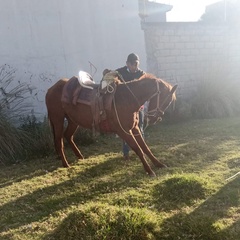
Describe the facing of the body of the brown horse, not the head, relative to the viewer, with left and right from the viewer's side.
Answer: facing to the right of the viewer

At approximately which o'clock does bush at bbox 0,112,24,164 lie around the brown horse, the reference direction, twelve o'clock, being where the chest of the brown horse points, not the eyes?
The bush is roughly at 7 o'clock from the brown horse.

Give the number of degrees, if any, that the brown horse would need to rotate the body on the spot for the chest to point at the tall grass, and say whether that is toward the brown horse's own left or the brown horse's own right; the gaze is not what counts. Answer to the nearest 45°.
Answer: approximately 135° to the brown horse's own left
